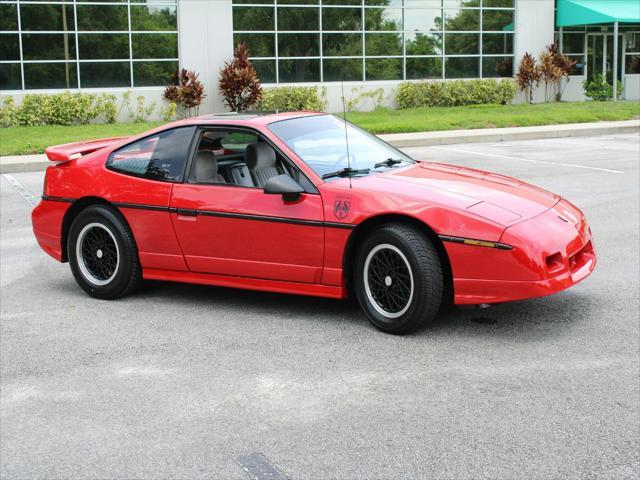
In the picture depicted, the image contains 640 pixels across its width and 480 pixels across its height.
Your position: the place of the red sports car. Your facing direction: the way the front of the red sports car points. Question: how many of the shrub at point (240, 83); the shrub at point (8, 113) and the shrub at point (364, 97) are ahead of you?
0

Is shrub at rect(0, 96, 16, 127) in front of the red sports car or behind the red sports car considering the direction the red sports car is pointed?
behind

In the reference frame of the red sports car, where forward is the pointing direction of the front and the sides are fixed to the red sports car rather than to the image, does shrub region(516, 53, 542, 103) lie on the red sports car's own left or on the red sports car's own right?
on the red sports car's own left

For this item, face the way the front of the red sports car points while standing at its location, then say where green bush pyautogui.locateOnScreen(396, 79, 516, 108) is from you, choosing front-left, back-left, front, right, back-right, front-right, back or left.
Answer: back-left

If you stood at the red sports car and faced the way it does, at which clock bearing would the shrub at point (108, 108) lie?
The shrub is roughly at 7 o'clock from the red sports car.

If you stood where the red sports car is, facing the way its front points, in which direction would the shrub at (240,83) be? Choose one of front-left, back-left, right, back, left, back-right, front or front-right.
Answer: back-left

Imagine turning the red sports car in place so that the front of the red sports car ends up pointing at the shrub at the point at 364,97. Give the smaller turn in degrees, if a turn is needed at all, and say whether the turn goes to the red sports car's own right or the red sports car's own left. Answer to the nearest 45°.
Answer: approximately 135° to the red sports car's own left

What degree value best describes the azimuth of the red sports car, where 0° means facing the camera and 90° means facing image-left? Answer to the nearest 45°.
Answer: approximately 315°

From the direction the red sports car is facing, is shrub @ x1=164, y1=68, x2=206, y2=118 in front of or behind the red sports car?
behind

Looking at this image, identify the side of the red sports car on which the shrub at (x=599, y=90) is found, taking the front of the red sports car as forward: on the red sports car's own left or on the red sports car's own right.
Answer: on the red sports car's own left
